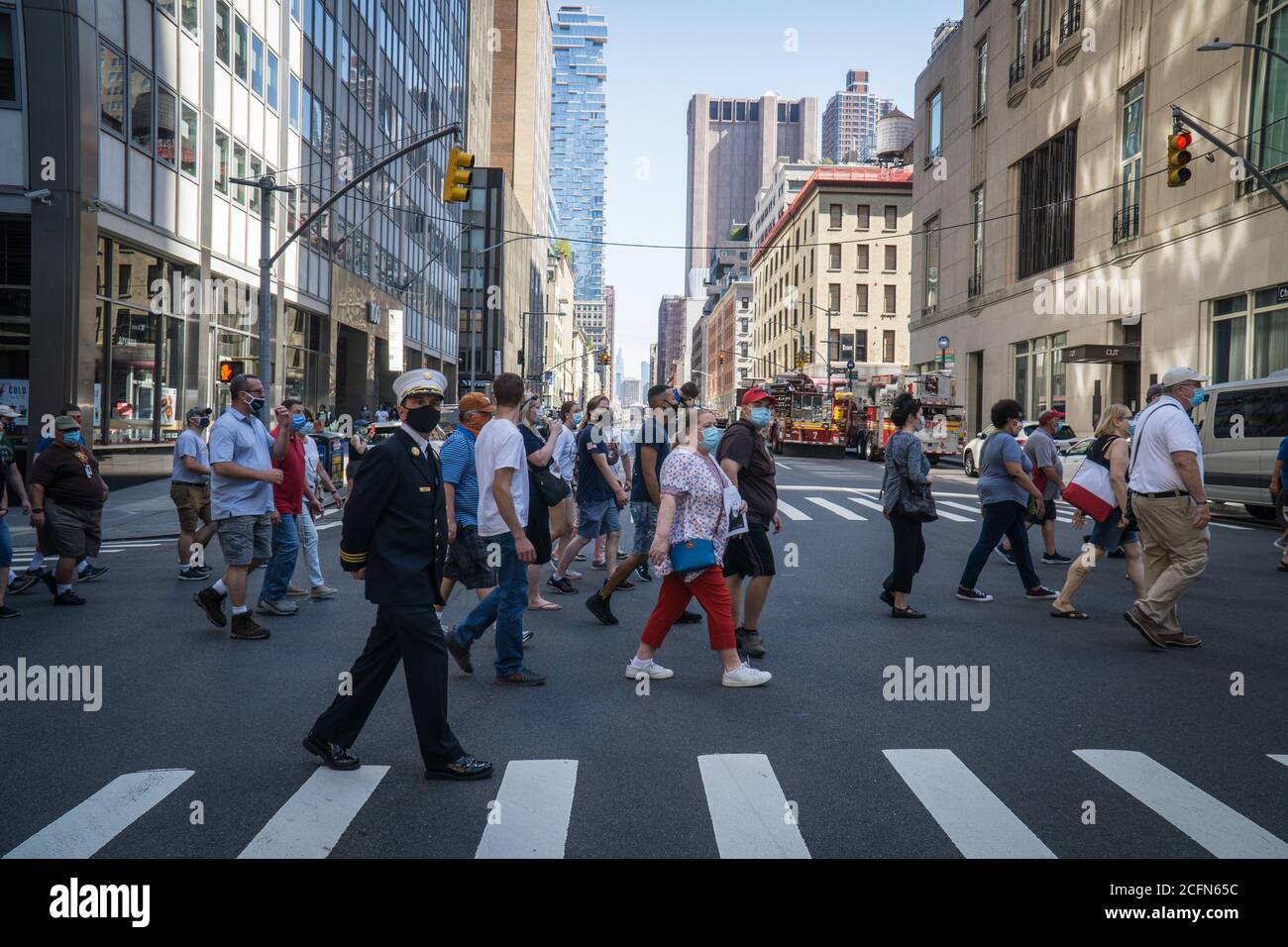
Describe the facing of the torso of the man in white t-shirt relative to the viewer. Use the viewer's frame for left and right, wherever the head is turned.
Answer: facing to the right of the viewer

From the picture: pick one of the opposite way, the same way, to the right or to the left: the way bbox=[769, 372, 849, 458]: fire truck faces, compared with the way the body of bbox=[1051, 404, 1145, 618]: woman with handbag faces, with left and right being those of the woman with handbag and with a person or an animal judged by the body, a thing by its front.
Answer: to the left

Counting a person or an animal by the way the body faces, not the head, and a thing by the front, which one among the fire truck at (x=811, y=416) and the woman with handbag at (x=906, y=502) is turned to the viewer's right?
the woman with handbag

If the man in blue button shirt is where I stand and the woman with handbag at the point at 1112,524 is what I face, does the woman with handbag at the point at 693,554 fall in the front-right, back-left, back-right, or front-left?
front-right
